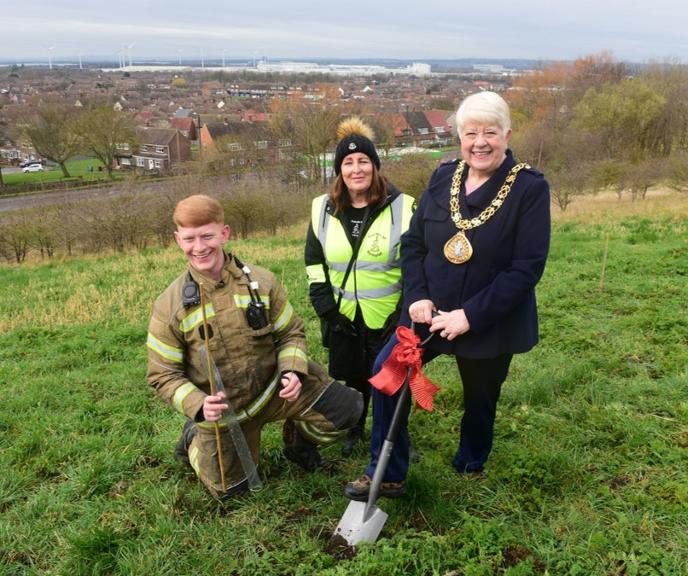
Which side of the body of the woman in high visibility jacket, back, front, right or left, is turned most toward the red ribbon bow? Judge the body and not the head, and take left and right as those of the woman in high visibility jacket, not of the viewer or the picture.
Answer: front

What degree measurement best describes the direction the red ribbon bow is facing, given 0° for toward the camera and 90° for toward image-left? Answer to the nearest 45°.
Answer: approximately 0°

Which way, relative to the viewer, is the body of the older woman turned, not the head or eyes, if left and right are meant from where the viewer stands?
facing the viewer and to the left of the viewer

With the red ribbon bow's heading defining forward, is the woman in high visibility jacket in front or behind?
behind

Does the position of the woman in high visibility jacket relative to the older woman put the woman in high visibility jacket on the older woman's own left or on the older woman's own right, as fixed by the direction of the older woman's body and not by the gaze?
on the older woman's own right
